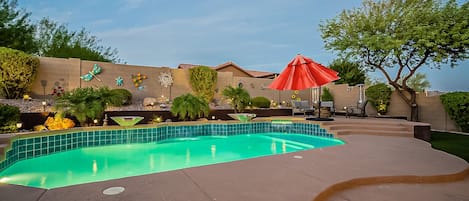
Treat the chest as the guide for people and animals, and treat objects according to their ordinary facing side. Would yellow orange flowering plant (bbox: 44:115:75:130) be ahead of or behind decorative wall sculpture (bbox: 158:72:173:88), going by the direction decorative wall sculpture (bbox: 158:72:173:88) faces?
ahead

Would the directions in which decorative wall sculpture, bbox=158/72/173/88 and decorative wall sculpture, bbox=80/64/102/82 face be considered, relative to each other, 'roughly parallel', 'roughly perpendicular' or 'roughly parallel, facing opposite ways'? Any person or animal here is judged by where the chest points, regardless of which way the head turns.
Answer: roughly parallel

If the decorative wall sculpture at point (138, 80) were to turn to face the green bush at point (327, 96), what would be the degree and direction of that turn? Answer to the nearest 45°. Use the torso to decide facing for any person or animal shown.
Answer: approximately 90° to its left

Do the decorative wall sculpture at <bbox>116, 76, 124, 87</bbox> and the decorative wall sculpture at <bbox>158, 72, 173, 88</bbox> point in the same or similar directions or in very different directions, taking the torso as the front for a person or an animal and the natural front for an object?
same or similar directions

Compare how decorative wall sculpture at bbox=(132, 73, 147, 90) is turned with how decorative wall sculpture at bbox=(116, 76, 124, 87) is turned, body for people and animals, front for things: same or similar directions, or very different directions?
same or similar directions

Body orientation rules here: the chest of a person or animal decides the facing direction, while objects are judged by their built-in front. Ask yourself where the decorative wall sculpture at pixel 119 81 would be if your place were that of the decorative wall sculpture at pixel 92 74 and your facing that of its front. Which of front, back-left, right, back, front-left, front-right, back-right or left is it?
left

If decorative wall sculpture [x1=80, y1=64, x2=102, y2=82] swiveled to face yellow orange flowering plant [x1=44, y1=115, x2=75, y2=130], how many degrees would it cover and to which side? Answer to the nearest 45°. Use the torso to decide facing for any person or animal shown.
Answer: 0° — it already faces it

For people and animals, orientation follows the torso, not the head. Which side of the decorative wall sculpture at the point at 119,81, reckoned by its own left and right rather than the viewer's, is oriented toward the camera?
front

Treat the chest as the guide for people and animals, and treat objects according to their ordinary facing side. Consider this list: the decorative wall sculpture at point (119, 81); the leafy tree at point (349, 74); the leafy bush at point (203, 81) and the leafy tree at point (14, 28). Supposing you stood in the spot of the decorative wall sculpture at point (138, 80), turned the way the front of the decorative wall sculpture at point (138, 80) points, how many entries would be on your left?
2

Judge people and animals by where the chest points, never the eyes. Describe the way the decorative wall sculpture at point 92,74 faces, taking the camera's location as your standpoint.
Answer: facing the viewer

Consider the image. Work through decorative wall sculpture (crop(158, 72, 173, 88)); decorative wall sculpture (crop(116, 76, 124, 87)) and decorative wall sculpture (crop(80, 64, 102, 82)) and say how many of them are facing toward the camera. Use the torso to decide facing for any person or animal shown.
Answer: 3

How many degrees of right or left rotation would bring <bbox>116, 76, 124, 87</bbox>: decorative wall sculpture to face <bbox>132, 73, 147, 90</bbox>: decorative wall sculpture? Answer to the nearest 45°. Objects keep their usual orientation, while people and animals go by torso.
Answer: approximately 90° to its left

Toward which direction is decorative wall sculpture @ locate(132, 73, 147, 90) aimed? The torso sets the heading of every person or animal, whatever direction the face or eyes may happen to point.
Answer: toward the camera

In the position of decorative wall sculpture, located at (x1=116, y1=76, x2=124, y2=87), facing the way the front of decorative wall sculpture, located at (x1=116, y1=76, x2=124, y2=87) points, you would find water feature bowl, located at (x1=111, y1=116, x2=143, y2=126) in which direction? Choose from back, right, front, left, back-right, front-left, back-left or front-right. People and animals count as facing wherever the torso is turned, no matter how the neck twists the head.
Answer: front
